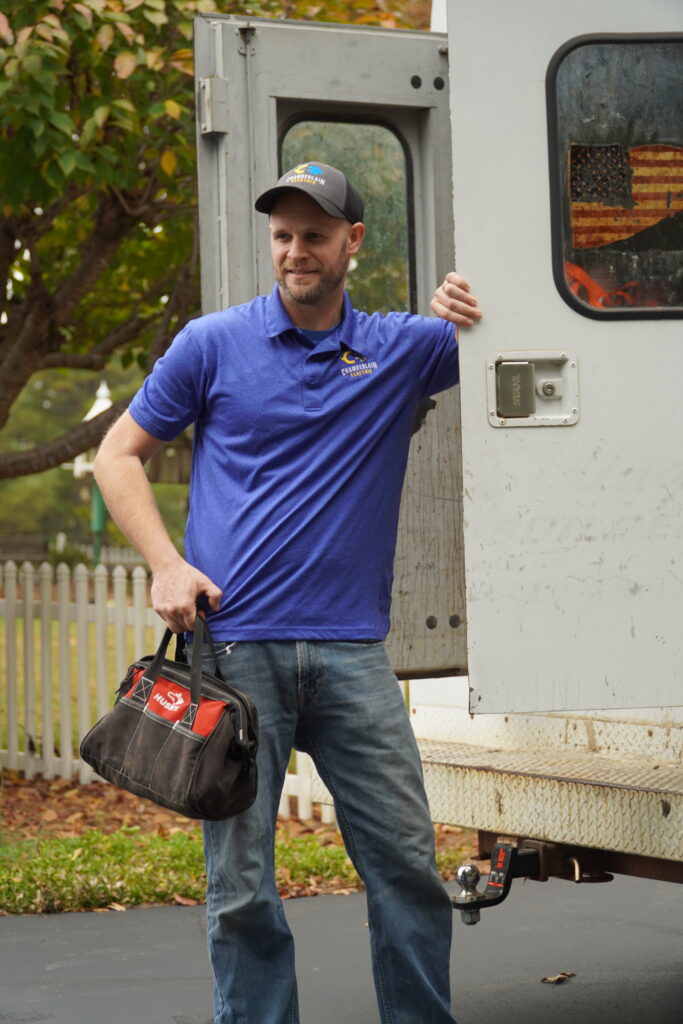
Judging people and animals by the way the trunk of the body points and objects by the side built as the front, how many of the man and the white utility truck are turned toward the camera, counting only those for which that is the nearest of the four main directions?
1

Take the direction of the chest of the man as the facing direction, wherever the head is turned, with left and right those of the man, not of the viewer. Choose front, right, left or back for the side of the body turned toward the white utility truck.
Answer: left

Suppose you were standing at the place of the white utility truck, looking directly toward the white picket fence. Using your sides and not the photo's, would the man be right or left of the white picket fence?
left

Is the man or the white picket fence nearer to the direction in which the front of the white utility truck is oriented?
the white picket fence

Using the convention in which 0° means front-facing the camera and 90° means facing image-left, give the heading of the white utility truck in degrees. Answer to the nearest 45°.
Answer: approximately 225°

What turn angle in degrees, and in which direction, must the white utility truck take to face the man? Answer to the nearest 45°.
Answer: approximately 135° to its left

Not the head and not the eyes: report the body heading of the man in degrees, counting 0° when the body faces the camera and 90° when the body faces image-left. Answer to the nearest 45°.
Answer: approximately 0°

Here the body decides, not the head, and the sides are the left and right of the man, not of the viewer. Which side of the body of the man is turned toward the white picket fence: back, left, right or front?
back
